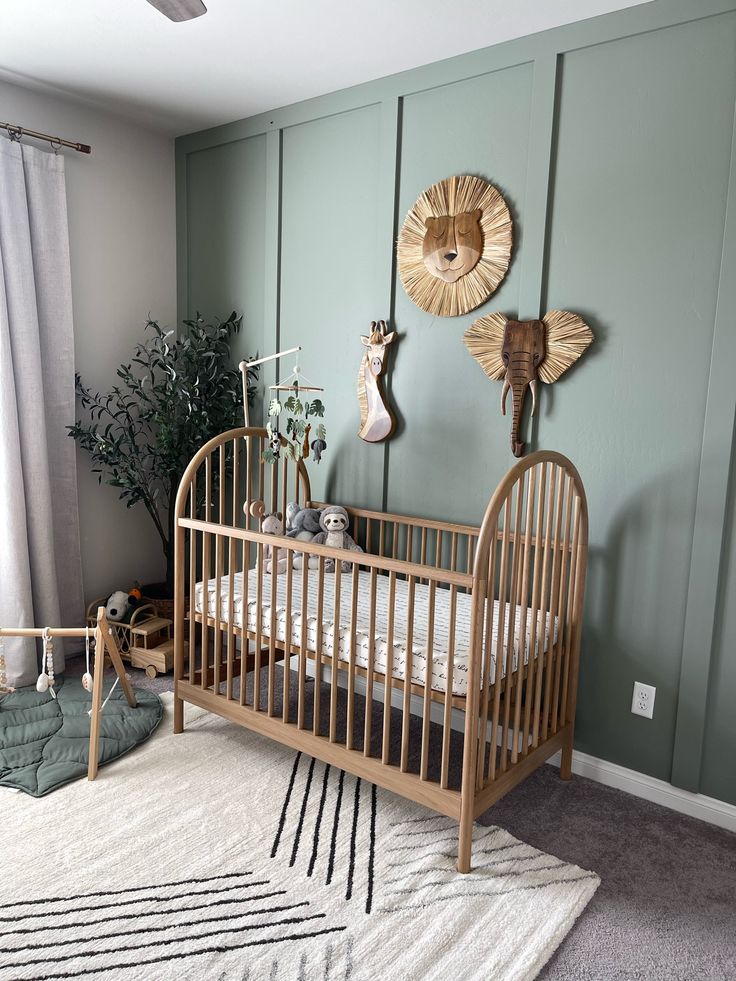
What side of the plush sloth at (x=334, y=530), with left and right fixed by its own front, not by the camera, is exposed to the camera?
front

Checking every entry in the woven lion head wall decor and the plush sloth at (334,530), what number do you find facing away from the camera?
0

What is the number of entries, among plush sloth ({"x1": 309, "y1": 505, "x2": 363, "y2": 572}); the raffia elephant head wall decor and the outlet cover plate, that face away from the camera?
0

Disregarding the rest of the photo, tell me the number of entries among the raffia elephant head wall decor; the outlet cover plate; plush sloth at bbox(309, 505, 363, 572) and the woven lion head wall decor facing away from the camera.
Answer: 0

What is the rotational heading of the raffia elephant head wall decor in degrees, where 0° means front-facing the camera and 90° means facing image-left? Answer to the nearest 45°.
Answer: approximately 45°

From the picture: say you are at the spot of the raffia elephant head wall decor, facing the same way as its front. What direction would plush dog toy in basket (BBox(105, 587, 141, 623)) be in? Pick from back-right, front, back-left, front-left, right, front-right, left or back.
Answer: front-right

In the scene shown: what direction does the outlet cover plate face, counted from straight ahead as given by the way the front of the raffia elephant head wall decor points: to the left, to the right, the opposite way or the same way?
the same way

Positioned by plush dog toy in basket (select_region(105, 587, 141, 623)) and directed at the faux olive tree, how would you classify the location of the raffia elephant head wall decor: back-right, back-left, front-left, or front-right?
front-right

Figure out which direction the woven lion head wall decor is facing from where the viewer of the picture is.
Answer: facing the viewer and to the left of the viewer

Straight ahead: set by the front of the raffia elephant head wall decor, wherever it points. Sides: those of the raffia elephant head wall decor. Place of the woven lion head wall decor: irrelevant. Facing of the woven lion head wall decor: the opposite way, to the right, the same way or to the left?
the same way

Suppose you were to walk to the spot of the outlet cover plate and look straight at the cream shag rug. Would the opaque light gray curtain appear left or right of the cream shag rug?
right

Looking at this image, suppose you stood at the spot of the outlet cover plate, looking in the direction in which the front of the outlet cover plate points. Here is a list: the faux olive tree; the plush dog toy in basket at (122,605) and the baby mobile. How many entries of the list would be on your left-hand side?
0

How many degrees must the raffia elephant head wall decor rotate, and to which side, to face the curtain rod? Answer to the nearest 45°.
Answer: approximately 45° to its right
